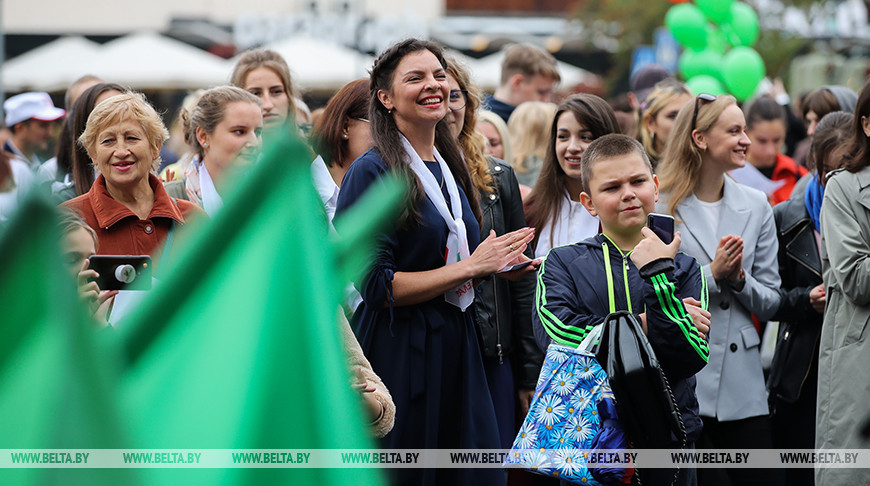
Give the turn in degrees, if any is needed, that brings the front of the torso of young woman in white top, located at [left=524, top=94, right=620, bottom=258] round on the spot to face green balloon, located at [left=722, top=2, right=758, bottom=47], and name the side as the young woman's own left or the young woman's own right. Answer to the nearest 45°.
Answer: approximately 180°

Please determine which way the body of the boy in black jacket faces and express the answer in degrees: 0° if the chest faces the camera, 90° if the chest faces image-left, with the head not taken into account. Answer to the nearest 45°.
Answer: approximately 0°

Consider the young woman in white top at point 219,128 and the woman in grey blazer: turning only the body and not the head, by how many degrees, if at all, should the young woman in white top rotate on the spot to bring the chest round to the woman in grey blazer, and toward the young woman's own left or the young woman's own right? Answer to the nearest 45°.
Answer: approximately 45° to the young woman's own left

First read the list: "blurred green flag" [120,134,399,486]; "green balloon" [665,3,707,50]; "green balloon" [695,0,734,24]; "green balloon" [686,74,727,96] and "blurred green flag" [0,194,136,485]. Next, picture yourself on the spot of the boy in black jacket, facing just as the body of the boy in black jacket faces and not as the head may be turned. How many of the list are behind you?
3

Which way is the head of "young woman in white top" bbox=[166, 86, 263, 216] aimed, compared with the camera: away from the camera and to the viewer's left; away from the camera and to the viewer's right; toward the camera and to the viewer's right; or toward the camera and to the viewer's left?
toward the camera and to the viewer's right

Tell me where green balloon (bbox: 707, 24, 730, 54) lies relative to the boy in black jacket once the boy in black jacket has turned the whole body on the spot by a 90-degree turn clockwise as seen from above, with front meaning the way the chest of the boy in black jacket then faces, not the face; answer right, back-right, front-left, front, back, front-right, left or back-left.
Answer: right

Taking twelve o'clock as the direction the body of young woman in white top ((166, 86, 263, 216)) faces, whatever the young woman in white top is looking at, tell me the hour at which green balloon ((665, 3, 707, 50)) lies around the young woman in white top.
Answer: The green balloon is roughly at 9 o'clock from the young woman in white top.

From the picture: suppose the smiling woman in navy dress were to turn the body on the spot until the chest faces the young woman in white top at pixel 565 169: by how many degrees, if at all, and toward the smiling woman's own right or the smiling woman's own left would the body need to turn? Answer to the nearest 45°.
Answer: approximately 90° to the smiling woman's own left

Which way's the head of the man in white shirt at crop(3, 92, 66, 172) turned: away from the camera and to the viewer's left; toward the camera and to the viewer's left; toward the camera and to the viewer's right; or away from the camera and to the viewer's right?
toward the camera and to the viewer's right
